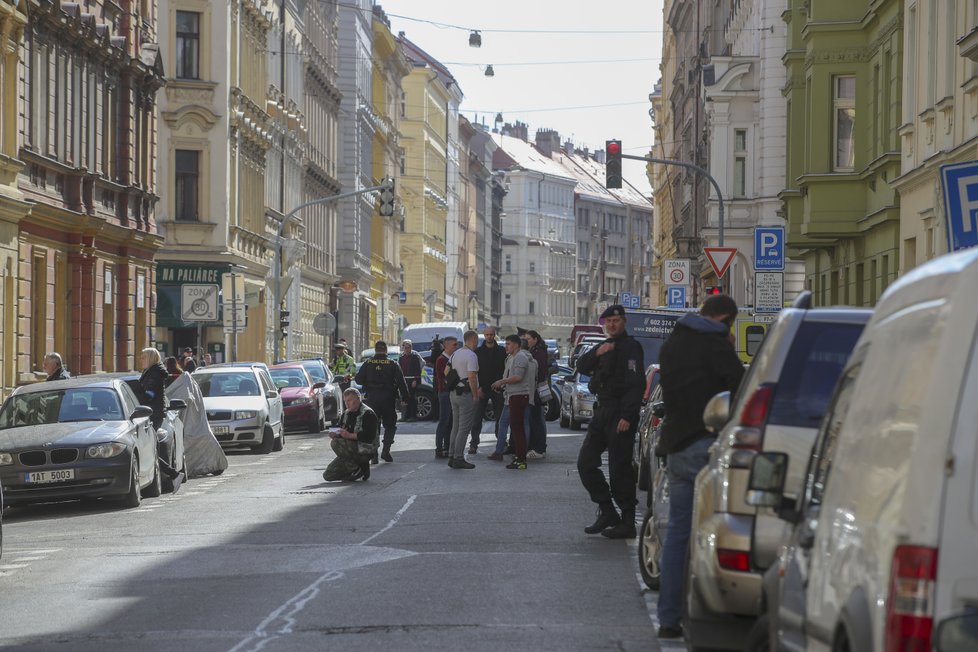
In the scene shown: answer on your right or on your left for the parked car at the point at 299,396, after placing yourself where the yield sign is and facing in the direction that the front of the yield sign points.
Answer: on your right

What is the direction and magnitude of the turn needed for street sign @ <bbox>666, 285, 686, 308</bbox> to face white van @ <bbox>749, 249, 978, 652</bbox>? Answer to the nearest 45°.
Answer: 0° — it already faces it

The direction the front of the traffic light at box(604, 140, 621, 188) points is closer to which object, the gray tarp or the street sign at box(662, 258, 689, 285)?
the gray tarp

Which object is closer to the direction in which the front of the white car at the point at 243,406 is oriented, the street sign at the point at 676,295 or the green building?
the green building

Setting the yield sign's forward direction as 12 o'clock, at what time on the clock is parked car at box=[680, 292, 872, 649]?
The parked car is roughly at 12 o'clock from the yield sign.

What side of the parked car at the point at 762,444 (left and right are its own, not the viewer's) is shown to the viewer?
back

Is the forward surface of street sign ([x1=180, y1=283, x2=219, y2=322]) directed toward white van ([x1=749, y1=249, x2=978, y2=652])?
yes

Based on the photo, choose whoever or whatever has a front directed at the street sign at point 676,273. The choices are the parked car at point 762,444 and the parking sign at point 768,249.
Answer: the parked car

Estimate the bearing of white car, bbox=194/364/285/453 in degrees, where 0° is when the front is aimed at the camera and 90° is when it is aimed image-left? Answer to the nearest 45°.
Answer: approximately 0°
